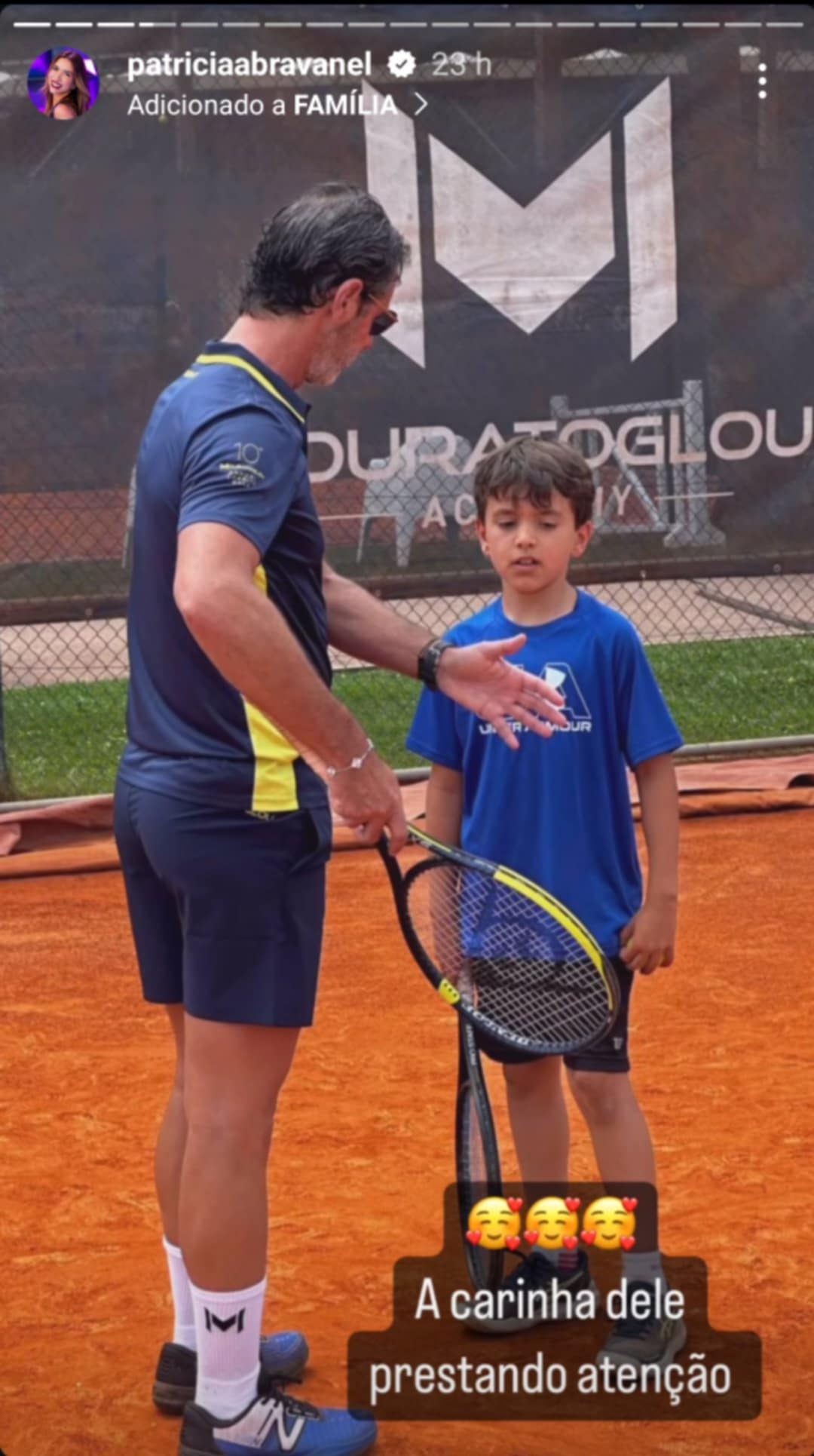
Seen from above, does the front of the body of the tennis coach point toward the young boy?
yes

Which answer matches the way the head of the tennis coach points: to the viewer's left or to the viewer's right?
to the viewer's right

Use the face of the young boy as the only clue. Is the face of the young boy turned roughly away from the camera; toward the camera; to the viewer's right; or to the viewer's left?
toward the camera

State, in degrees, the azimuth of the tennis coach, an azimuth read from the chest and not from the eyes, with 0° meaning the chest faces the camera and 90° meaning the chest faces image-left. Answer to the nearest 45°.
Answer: approximately 225°
